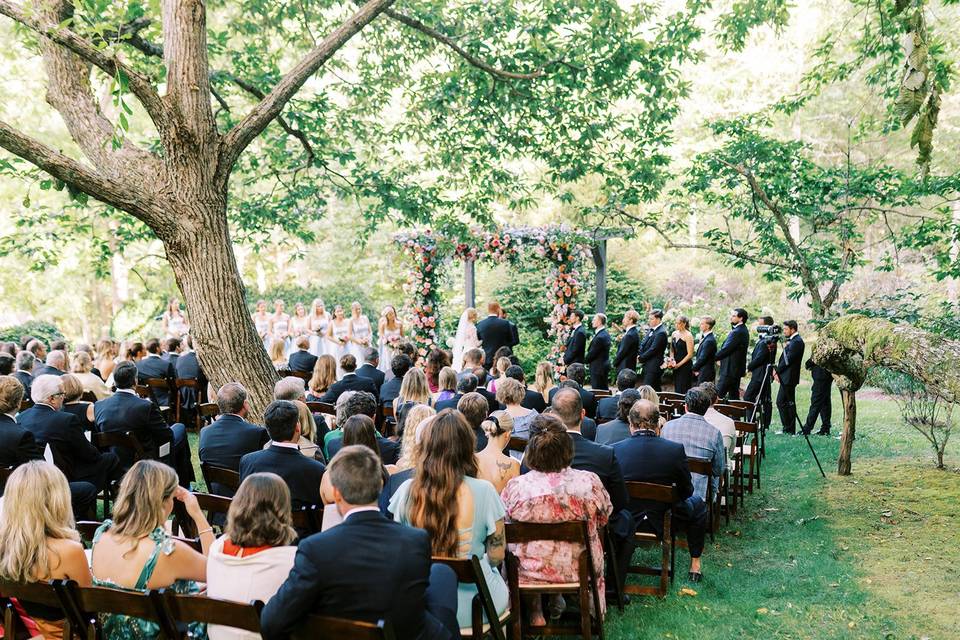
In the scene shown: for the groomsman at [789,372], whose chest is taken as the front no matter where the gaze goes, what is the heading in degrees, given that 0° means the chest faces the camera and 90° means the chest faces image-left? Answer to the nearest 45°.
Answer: approximately 90°

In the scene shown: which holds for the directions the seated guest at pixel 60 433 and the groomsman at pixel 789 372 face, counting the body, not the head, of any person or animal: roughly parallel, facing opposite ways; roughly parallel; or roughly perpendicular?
roughly perpendicular

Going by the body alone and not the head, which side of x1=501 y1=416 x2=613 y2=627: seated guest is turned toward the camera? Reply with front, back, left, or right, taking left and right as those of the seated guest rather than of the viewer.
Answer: back

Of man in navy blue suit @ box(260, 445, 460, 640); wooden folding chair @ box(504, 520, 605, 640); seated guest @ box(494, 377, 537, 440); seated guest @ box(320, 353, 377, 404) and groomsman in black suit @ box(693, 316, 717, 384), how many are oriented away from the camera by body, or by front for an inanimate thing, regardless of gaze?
4

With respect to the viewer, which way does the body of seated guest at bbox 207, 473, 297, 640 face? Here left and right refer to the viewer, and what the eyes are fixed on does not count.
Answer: facing away from the viewer and to the right of the viewer

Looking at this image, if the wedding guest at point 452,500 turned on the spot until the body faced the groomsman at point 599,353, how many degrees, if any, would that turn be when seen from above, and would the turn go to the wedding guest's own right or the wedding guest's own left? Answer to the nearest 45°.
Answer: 0° — they already face them

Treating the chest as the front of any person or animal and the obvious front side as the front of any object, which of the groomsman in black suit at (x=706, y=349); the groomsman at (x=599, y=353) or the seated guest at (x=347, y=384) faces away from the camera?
the seated guest

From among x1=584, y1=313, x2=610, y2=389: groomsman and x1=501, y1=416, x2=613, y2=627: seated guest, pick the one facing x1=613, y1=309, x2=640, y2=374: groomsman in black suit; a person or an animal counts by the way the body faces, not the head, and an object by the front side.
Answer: the seated guest

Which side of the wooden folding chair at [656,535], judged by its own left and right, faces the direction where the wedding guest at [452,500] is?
left

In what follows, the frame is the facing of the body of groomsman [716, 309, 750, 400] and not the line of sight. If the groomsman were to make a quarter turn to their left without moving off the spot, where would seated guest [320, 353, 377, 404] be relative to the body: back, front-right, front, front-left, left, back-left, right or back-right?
front-right

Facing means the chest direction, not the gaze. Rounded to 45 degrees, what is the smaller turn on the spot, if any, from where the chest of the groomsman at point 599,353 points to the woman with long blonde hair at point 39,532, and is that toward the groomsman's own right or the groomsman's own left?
approximately 90° to the groomsman's own left

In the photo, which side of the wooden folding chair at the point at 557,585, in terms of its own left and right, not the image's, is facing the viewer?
back

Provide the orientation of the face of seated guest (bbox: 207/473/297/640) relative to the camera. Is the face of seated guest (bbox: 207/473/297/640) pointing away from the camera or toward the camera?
away from the camera

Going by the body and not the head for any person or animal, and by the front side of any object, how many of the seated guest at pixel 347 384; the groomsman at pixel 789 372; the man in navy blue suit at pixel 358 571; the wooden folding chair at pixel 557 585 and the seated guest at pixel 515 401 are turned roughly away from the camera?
4

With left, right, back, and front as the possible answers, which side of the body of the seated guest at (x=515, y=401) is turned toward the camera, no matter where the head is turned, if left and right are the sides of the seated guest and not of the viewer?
back

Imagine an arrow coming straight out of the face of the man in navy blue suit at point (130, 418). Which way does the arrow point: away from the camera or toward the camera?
away from the camera

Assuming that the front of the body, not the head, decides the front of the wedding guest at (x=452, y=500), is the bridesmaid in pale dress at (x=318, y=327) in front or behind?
in front

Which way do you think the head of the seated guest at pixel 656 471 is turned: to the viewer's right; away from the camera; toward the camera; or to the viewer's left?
away from the camera

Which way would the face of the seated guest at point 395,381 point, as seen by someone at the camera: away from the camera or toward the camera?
away from the camera

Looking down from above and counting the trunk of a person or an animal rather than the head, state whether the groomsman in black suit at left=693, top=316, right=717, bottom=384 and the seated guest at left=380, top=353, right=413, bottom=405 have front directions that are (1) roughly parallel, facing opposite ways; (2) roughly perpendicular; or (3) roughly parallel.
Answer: roughly perpendicular
